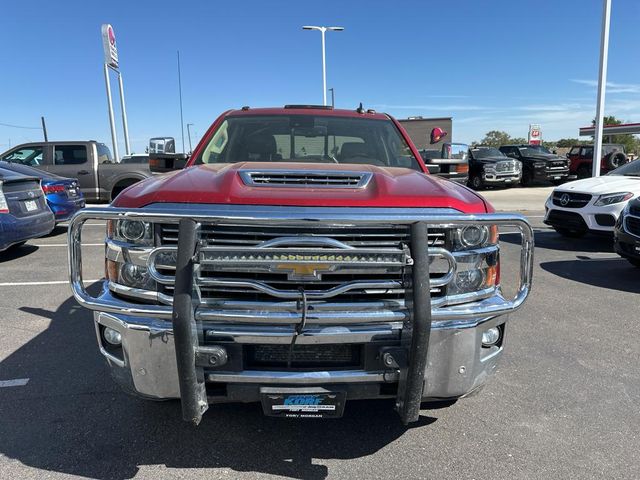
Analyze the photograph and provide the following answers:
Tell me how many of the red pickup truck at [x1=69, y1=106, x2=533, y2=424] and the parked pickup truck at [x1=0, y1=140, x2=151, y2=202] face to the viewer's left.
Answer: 1

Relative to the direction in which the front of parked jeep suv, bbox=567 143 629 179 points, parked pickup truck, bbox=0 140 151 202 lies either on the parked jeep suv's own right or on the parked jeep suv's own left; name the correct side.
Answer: on the parked jeep suv's own left

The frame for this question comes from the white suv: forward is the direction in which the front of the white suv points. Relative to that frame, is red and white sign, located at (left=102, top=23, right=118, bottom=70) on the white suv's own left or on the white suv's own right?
on the white suv's own right

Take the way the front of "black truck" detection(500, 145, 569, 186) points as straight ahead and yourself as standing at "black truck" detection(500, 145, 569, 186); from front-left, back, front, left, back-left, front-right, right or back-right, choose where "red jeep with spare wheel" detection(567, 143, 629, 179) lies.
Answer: left

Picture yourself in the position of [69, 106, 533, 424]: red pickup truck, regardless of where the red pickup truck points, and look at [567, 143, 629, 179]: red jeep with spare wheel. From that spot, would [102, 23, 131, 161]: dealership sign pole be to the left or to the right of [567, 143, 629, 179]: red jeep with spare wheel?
left

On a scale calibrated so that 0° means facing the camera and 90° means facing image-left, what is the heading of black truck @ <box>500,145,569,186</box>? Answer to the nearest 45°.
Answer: approximately 315°

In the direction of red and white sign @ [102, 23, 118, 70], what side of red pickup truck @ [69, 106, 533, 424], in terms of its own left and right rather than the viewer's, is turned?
back

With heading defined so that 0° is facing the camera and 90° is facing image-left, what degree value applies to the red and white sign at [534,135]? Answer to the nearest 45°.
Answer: approximately 0°

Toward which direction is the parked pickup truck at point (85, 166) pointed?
to the viewer's left
